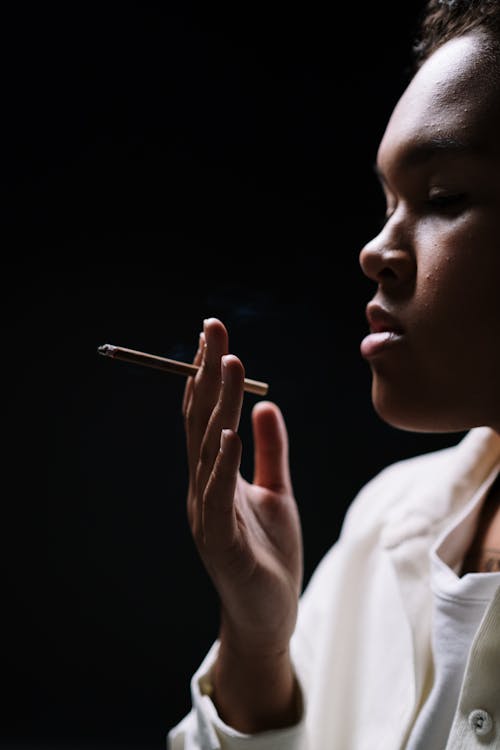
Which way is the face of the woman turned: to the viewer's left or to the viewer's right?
to the viewer's left

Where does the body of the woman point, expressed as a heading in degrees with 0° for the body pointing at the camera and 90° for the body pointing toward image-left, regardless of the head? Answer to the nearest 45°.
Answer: approximately 45°
